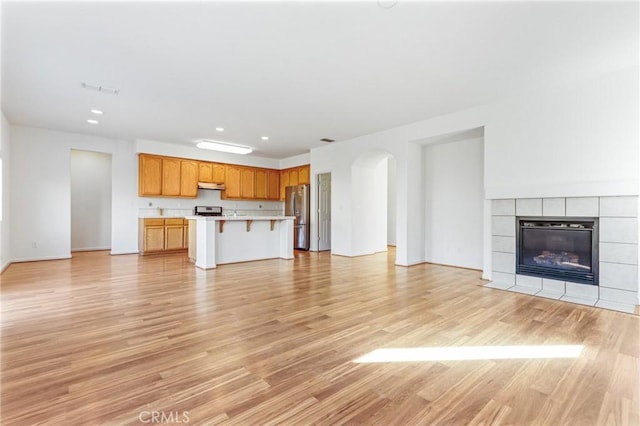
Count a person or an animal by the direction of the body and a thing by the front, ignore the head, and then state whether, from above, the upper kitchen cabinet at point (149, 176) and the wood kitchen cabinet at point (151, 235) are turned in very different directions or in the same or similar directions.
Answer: same or similar directions

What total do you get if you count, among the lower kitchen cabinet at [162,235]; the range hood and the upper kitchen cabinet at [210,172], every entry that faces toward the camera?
3

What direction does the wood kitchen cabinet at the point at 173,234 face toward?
toward the camera

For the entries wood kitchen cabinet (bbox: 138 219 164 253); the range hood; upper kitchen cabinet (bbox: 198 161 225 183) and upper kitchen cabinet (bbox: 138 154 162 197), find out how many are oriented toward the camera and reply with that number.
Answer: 4

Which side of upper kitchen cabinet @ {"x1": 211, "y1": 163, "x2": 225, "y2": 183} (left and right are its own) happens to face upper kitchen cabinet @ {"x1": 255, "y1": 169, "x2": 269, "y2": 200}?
left

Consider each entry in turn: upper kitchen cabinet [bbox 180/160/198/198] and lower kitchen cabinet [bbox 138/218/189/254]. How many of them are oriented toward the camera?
2

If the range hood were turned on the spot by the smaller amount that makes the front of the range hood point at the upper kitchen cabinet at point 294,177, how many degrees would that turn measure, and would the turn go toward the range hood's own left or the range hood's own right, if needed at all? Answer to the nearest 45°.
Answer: approximately 90° to the range hood's own left

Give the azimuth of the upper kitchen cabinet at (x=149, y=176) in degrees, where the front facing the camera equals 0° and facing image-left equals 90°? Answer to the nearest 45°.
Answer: approximately 0°

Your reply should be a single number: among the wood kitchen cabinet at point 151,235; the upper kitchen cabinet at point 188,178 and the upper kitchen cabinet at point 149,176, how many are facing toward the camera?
3

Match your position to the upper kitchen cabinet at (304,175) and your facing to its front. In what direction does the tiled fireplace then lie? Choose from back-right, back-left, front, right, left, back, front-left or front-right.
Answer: left

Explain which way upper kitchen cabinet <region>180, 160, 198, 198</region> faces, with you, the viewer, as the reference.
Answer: facing the viewer

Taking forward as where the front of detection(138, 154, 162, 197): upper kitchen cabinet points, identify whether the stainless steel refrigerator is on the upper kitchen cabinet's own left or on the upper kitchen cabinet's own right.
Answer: on the upper kitchen cabinet's own left

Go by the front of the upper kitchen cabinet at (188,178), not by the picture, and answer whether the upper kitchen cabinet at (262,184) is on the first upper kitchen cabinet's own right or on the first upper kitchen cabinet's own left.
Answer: on the first upper kitchen cabinet's own left
